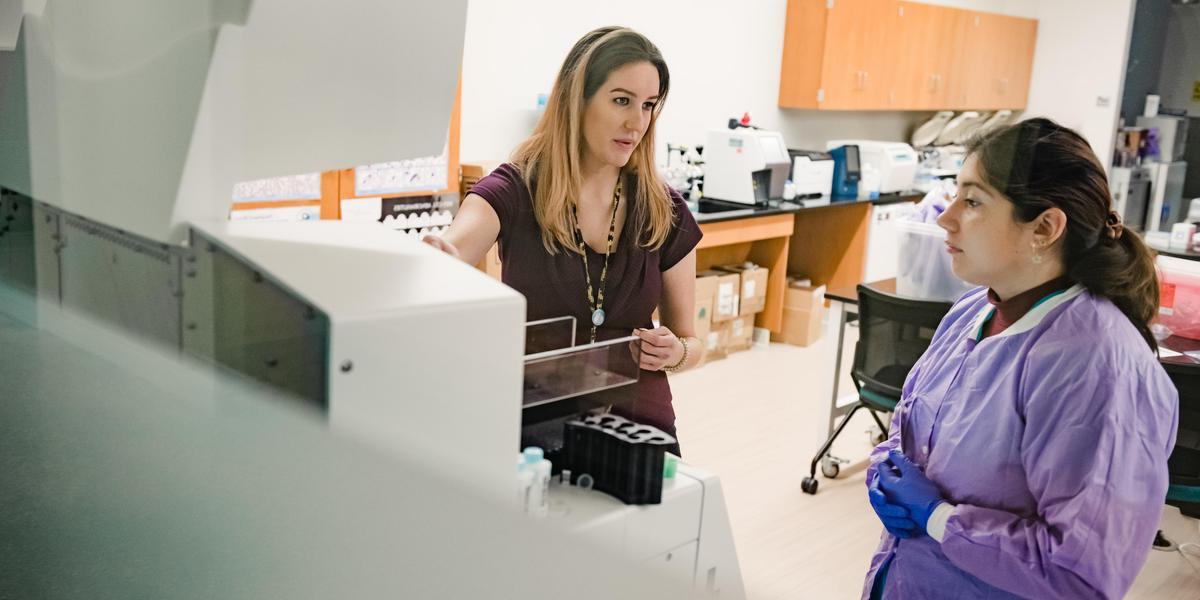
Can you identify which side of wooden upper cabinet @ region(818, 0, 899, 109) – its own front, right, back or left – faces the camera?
front

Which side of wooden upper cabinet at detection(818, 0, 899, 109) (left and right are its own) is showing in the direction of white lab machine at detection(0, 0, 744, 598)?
front

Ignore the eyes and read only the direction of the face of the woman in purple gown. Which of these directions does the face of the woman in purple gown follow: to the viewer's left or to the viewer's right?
to the viewer's left

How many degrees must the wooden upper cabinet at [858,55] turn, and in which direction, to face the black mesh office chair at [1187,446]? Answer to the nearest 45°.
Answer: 0° — it already faces it

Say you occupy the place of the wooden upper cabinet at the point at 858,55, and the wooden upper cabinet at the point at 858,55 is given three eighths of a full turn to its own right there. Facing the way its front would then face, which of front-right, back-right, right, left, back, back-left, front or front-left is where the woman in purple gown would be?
back-left

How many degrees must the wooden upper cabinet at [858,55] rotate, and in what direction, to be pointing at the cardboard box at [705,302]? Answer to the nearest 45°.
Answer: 0° — it already faces it
